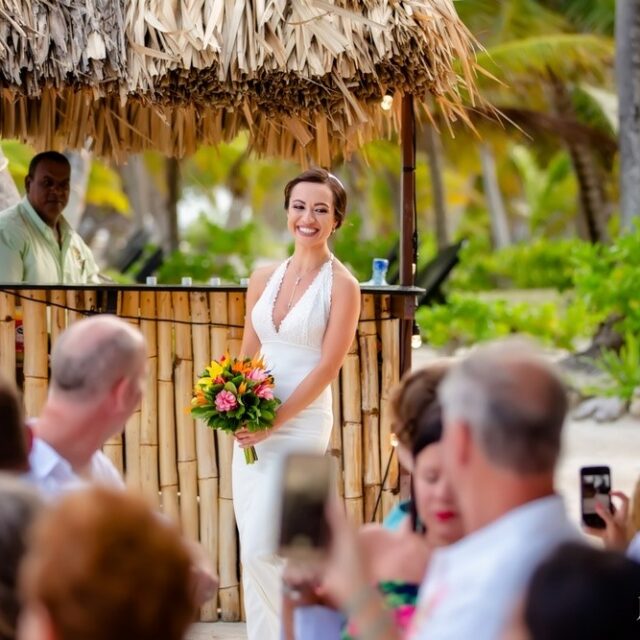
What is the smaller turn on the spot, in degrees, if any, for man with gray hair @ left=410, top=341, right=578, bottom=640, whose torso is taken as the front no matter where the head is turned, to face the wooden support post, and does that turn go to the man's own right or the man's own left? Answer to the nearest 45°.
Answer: approximately 45° to the man's own right

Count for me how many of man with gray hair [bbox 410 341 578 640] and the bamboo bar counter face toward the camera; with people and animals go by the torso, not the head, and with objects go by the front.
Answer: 1

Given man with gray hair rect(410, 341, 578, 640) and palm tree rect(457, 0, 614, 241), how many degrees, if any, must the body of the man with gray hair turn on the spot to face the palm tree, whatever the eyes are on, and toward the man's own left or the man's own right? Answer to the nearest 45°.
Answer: approximately 45° to the man's own right

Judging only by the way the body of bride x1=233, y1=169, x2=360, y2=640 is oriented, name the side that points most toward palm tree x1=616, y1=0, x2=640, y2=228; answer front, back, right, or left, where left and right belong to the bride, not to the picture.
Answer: back

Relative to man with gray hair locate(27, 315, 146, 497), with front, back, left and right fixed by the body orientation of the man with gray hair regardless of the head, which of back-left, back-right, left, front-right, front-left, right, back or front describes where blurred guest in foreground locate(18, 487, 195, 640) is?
back-right

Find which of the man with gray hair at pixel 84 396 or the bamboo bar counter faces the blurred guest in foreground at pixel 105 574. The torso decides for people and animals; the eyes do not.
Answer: the bamboo bar counter

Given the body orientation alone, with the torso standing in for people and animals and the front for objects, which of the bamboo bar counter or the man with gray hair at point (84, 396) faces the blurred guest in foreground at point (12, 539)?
the bamboo bar counter

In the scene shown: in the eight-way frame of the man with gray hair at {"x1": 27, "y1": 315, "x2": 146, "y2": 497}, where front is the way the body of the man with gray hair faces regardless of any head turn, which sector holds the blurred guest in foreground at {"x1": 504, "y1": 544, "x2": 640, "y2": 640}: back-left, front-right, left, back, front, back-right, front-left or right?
right

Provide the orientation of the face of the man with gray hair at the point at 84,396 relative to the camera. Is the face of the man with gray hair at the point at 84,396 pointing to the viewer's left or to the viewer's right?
to the viewer's right

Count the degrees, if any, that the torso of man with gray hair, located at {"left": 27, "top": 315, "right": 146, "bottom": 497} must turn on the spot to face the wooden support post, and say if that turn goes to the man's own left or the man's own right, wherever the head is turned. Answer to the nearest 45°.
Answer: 0° — they already face it

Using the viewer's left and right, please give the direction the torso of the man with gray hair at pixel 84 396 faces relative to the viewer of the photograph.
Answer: facing away from the viewer and to the right of the viewer

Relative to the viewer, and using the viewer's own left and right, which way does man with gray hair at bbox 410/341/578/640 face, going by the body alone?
facing away from the viewer and to the left of the viewer

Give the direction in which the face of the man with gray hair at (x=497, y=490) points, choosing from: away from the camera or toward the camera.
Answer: away from the camera

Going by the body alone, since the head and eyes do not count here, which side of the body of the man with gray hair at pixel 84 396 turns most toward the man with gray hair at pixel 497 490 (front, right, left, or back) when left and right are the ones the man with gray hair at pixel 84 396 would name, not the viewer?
right

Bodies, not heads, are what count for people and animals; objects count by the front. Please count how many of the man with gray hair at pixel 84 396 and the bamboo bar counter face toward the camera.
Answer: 1

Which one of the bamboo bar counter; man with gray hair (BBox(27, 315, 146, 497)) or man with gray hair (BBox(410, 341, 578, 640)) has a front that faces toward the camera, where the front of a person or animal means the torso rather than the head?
the bamboo bar counter

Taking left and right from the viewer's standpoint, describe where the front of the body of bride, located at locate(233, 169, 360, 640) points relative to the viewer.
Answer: facing the viewer and to the left of the viewer

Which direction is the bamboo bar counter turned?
toward the camera
